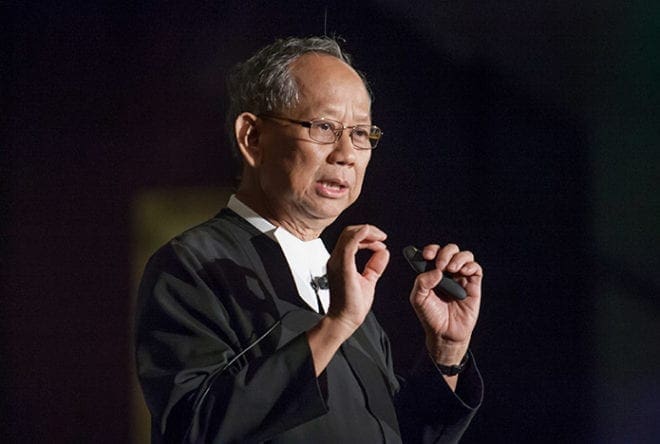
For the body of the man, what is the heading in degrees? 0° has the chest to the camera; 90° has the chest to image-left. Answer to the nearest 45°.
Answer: approximately 315°

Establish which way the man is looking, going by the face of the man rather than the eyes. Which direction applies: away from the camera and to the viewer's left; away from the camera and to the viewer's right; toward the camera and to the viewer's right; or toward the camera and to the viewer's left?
toward the camera and to the viewer's right
